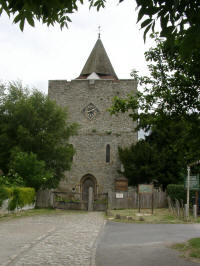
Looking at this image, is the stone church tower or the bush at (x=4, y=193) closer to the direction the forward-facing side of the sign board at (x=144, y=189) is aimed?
the bush

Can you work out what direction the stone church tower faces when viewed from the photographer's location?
facing the viewer

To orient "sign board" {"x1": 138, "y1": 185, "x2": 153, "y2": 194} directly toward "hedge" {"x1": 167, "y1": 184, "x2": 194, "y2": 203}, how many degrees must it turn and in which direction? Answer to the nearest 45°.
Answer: approximately 135° to its left

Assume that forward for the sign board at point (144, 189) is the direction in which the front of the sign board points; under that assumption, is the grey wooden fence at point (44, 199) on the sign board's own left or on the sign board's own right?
on the sign board's own right

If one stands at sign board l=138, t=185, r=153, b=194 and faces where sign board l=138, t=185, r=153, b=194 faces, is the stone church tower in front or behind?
behind

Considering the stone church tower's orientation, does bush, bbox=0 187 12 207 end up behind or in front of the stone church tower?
in front

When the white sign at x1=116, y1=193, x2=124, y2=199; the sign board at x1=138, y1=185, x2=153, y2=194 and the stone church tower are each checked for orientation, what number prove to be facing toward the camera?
3

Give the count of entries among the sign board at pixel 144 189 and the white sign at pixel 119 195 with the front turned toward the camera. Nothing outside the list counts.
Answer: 2

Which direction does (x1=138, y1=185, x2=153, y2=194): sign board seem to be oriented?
toward the camera

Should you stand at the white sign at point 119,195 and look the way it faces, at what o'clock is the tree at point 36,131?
The tree is roughly at 3 o'clock from the white sign.

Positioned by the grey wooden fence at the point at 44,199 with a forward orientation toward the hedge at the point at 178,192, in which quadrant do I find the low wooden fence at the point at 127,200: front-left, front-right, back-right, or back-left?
front-left
